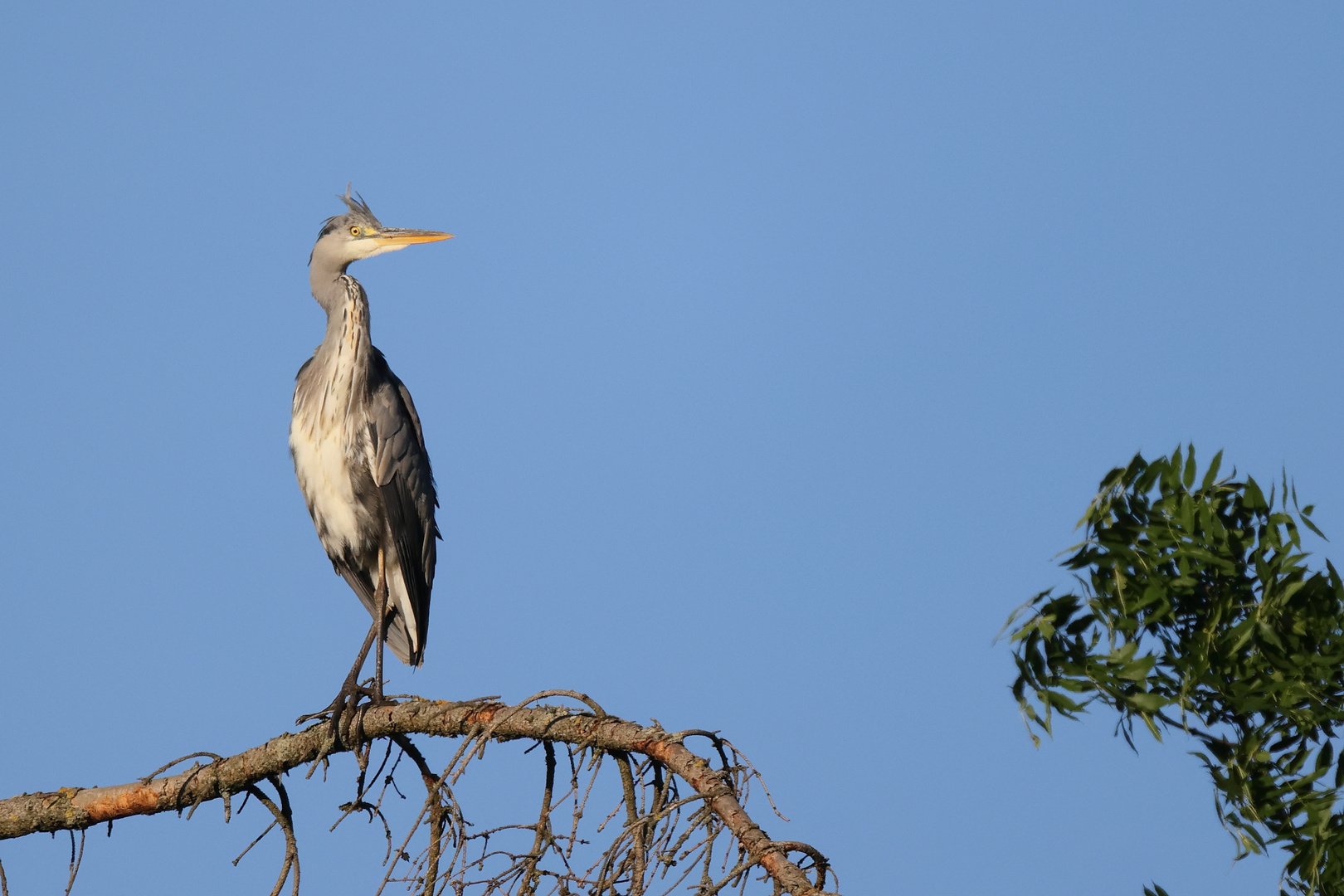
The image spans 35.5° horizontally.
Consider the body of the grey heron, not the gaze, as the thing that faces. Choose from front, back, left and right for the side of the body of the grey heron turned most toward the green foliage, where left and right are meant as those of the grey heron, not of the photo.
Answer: left

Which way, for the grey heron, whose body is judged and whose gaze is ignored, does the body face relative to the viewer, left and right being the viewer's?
facing the viewer and to the left of the viewer
